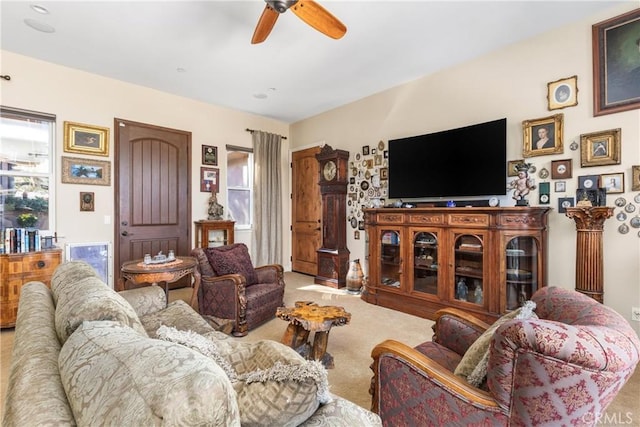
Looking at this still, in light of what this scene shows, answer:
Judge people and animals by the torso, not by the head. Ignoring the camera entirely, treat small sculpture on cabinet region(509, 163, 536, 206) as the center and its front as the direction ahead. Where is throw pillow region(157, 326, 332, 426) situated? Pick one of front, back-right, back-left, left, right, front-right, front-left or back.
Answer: front-left

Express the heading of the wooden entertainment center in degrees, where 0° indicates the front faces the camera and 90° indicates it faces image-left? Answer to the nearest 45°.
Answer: approximately 45°

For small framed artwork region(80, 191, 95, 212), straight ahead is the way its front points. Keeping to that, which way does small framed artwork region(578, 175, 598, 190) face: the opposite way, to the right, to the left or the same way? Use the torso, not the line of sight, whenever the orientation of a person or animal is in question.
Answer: to the right

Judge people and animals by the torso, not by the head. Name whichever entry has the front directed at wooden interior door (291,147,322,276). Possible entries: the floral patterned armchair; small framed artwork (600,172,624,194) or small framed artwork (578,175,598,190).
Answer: the floral patterned armchair

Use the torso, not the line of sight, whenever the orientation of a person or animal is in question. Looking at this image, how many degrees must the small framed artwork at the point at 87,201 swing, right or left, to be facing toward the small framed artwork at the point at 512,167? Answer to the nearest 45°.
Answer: approximately 45° to its left

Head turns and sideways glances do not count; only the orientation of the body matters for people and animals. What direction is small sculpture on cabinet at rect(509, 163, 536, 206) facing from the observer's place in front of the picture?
facing the viewer and to the left of the viewer

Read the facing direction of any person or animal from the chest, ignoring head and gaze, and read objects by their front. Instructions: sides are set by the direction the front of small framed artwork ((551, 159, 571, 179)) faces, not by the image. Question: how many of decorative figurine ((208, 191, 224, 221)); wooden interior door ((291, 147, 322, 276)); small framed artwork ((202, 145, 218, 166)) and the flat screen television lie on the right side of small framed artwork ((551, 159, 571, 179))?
4

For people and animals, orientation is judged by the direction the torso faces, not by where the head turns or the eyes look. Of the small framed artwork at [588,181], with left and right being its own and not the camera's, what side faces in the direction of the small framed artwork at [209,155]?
right

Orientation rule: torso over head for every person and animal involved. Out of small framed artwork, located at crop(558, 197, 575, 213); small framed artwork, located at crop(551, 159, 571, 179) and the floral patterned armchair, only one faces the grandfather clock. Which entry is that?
the floral patterned armchair

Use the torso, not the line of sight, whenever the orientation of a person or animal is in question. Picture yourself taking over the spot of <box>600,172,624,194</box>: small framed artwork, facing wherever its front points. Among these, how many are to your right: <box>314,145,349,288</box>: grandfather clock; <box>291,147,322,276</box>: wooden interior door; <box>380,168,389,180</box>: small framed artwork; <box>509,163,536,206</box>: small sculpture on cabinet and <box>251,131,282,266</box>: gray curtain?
5

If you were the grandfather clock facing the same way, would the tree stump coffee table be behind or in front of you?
in front

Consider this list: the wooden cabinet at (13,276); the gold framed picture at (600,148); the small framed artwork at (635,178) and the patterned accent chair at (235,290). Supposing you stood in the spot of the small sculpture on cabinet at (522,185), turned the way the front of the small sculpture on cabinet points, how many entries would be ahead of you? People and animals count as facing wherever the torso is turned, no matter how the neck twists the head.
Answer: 2

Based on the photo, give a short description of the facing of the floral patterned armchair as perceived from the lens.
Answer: facing away from the viewer and to the left of the viewer

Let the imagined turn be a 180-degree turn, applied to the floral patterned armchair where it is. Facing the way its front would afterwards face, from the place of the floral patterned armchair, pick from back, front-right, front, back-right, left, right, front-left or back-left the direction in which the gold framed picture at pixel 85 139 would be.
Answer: back-right

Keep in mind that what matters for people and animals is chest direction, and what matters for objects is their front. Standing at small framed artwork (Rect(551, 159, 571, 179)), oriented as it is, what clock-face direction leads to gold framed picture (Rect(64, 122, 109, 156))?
The gold framed picture is roughly at 2 o'clock from the small framed artwork.

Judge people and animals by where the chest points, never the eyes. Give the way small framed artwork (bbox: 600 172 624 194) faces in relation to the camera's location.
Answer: facing the viewer

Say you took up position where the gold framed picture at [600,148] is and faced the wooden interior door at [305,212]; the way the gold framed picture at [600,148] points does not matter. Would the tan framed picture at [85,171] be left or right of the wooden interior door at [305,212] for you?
left

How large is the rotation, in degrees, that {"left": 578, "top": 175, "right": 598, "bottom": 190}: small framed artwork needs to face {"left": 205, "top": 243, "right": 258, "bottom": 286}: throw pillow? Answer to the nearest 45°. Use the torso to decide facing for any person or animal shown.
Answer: approximately 45° to its right
